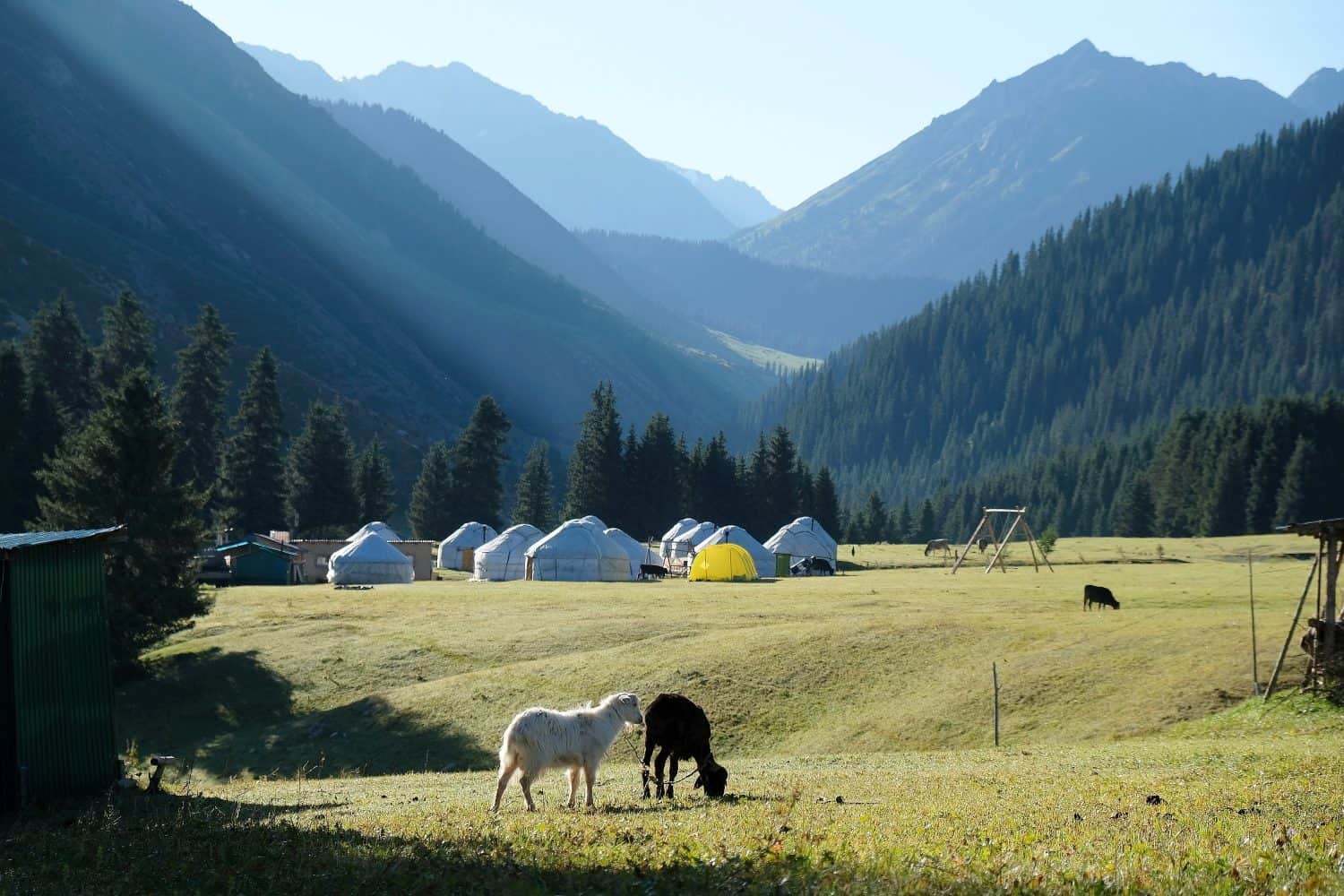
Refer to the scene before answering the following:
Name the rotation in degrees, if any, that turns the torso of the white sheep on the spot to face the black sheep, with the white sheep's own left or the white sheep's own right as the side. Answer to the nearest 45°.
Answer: approximately 45° to the white sheep's own left

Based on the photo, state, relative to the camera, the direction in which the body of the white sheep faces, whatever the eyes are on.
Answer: to the viewer's right

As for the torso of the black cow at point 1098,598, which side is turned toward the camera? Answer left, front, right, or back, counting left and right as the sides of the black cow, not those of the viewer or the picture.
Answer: right

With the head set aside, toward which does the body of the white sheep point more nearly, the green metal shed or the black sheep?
the black sheep

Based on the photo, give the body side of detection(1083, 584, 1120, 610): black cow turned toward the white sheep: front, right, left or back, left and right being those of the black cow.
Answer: right

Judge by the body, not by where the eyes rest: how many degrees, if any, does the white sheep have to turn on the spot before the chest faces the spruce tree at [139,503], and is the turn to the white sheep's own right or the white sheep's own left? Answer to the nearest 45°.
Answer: approximately 135° to the white sheep's own left
